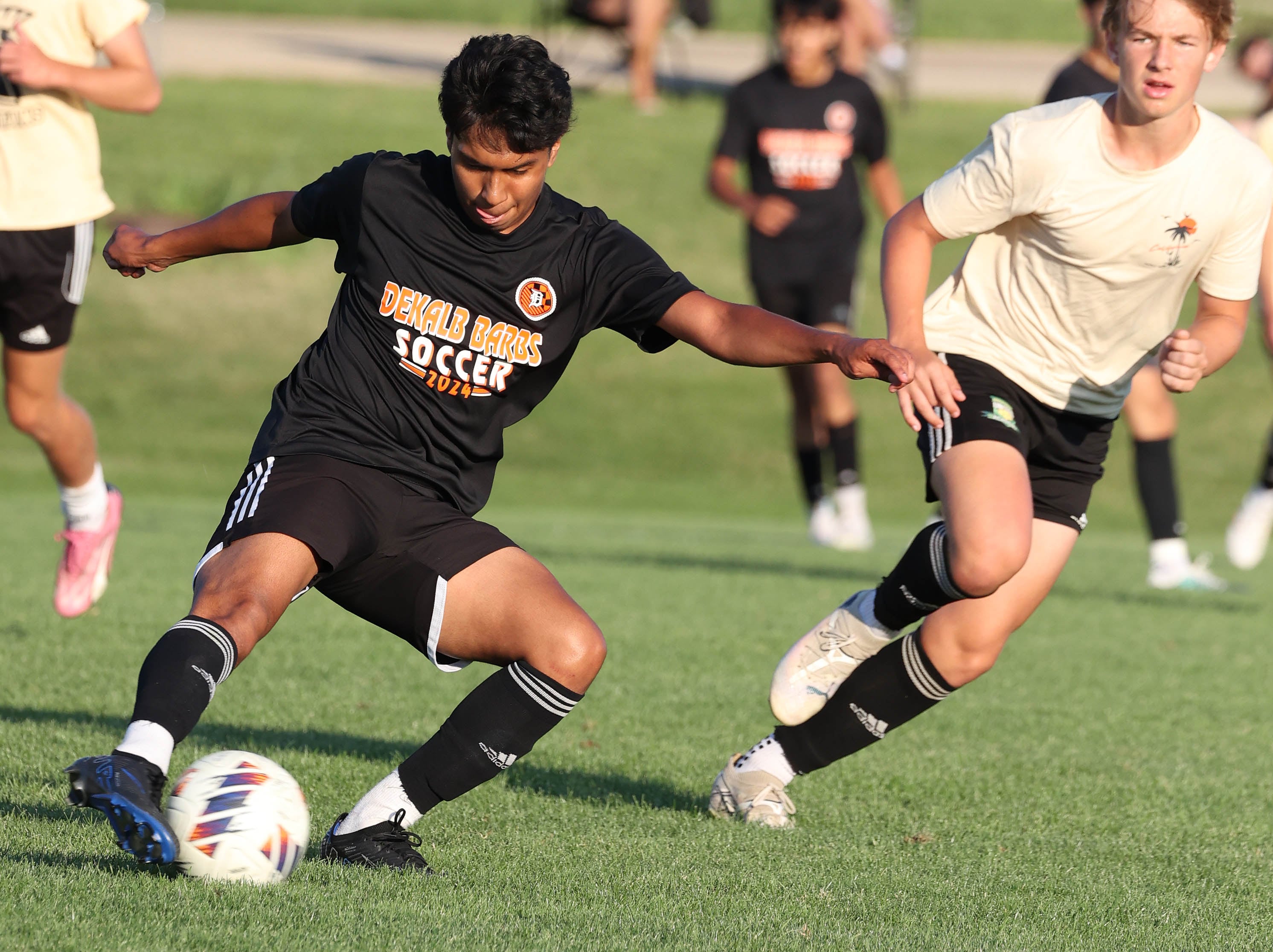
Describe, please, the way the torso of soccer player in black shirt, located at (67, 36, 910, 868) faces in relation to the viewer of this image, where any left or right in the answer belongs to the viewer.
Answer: facing the viewer

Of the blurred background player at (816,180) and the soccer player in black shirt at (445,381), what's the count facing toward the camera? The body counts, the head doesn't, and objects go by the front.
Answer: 2

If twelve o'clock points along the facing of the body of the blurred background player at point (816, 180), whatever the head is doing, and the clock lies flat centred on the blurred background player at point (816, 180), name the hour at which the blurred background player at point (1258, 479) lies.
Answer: the blurred background player at point (1258, 479) is roughly at 10 o'clock from the blurred background player at point (816, 180).

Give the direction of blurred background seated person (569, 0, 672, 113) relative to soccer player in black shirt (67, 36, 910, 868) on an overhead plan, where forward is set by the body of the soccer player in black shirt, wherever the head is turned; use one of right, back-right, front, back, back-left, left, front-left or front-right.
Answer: back

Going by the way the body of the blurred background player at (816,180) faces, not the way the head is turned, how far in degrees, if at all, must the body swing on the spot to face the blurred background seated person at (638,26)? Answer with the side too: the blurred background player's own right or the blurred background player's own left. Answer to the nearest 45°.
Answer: approximately 180°

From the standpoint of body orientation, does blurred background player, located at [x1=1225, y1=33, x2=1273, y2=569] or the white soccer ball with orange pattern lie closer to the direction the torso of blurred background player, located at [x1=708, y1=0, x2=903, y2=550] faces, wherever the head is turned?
the white soccer ball with orange pattern

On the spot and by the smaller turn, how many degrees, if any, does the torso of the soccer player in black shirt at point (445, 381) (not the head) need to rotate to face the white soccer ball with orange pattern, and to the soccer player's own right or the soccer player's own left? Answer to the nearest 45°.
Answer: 0° — they already face it

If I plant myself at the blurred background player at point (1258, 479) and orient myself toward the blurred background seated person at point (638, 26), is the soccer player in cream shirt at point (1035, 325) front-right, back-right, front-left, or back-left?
back-left
